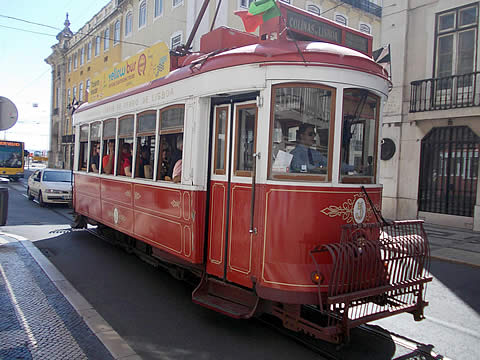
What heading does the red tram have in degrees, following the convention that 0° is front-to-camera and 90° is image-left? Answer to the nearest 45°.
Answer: approximately 315°

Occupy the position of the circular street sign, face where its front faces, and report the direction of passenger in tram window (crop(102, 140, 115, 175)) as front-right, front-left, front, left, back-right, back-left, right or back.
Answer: right

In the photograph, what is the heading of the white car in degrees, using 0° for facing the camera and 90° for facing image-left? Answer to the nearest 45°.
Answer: approximately 315°

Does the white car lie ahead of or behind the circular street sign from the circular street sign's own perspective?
ahead

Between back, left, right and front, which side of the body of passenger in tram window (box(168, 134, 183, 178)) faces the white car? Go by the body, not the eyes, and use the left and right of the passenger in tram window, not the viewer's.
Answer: back

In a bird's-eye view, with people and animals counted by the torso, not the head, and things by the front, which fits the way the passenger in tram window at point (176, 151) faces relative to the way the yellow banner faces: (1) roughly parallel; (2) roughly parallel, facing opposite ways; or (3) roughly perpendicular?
roughly perpendicular

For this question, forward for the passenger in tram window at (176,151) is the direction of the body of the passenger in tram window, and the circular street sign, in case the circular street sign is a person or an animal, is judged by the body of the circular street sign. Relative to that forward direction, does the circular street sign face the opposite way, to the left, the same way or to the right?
the opposite way

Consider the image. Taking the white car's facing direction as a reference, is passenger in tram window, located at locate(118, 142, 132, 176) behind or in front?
in front

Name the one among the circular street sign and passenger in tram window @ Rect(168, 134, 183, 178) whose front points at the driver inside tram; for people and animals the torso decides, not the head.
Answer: the passenger in tram window
